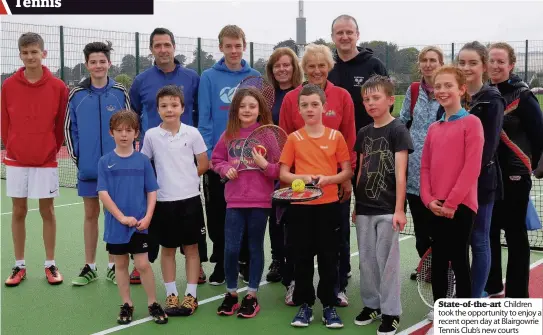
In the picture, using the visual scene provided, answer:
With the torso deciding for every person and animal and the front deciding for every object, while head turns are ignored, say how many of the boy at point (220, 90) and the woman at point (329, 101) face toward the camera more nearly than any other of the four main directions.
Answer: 2

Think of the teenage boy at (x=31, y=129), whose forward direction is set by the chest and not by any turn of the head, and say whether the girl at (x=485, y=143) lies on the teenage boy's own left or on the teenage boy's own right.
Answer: on the teenage boy's own left

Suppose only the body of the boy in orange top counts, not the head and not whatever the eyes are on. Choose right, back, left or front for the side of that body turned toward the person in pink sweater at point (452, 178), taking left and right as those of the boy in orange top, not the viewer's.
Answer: left

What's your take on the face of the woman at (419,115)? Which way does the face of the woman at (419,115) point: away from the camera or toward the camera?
toward the camera

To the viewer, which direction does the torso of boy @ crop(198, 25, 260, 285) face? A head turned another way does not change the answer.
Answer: toward the camera

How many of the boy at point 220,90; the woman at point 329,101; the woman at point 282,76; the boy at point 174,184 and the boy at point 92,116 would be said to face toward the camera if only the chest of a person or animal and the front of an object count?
5

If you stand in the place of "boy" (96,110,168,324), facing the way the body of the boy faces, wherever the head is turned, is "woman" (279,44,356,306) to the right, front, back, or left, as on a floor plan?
left

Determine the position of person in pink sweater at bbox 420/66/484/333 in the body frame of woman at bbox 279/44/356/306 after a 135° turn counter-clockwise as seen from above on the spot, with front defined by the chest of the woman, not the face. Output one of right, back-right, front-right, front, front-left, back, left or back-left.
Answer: right

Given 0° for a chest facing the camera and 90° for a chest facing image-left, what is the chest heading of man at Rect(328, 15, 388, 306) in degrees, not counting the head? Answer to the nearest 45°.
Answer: approximately 0°

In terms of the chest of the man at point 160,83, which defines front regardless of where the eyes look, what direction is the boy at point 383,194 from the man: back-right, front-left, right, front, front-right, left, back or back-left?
front-left

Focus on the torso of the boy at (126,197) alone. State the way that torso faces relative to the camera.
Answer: toward the camera

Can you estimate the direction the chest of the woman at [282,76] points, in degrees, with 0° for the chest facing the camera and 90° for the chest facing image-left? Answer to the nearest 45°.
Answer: approximately 0°
